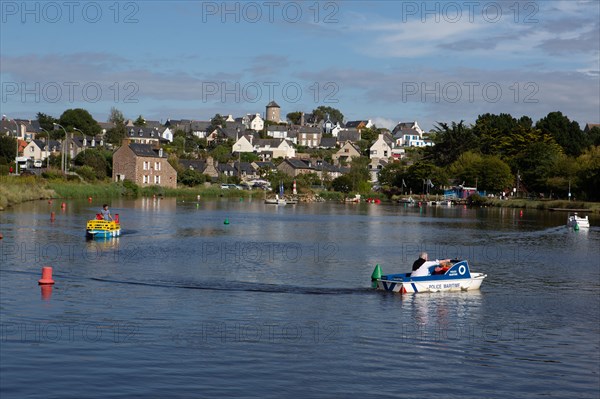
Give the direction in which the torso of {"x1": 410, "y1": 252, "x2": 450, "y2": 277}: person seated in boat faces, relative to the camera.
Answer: to the viewer's right

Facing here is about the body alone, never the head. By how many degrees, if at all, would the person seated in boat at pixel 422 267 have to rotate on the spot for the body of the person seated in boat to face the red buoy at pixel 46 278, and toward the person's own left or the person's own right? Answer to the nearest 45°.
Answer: approximately 180°
